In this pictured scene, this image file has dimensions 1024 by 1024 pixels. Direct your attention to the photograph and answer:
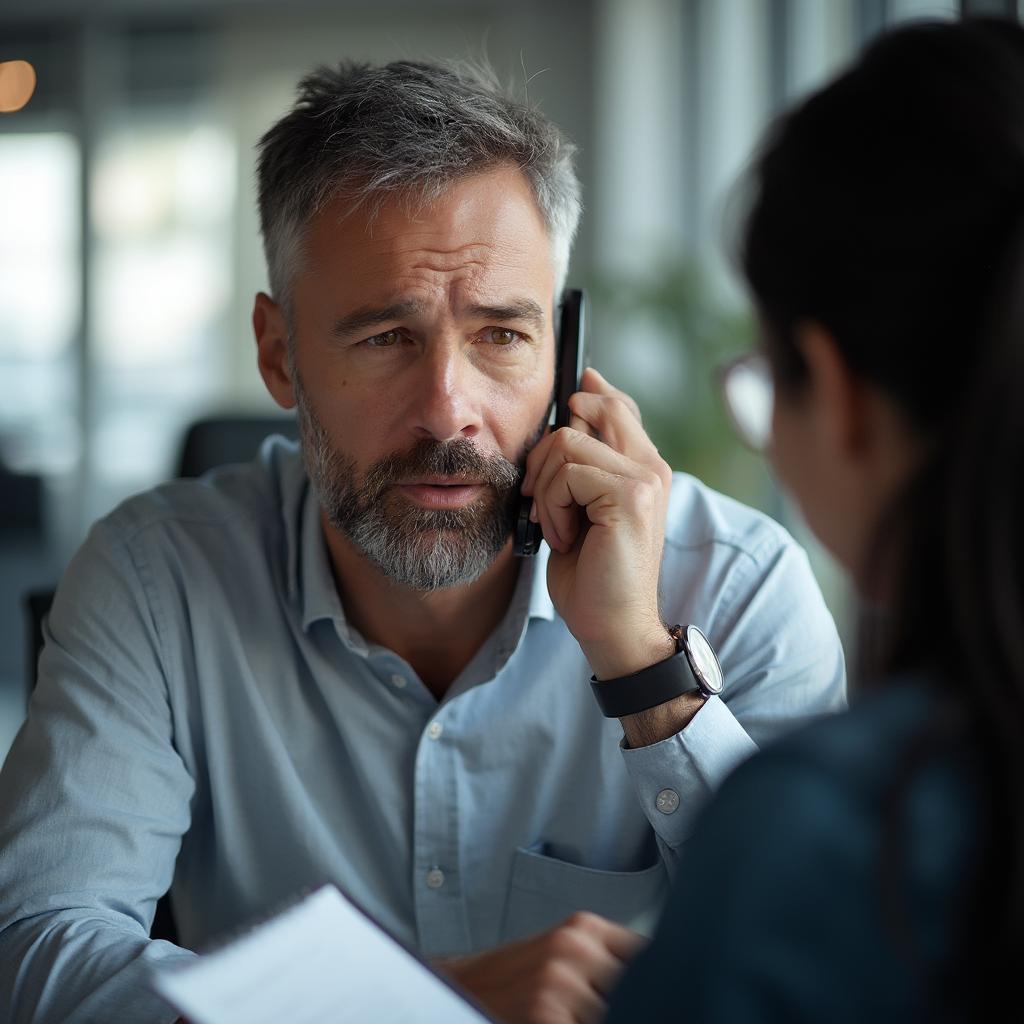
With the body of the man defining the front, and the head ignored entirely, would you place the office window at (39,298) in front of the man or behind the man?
behind

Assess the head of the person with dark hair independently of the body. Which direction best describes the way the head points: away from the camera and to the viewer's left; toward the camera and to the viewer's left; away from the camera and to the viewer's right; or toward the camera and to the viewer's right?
away from the camera and to the viewer's left

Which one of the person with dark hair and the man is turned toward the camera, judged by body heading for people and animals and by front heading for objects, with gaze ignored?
the man

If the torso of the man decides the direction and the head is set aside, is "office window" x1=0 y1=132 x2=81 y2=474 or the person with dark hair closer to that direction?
the person with dark hair

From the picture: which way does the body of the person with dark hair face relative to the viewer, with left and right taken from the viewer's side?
facing away from the viewer and to the left of the viewer

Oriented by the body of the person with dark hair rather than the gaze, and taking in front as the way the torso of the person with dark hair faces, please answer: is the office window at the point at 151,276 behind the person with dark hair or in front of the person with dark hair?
in front

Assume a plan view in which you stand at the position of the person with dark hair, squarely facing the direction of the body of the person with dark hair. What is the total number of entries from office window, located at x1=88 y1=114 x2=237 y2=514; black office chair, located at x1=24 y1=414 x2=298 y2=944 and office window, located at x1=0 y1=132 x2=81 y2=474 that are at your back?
0

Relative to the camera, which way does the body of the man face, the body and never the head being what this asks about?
toward the camera

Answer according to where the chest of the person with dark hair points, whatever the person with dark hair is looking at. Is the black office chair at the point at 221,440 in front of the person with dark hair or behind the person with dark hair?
in front

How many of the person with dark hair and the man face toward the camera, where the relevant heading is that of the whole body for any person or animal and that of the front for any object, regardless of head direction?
1
